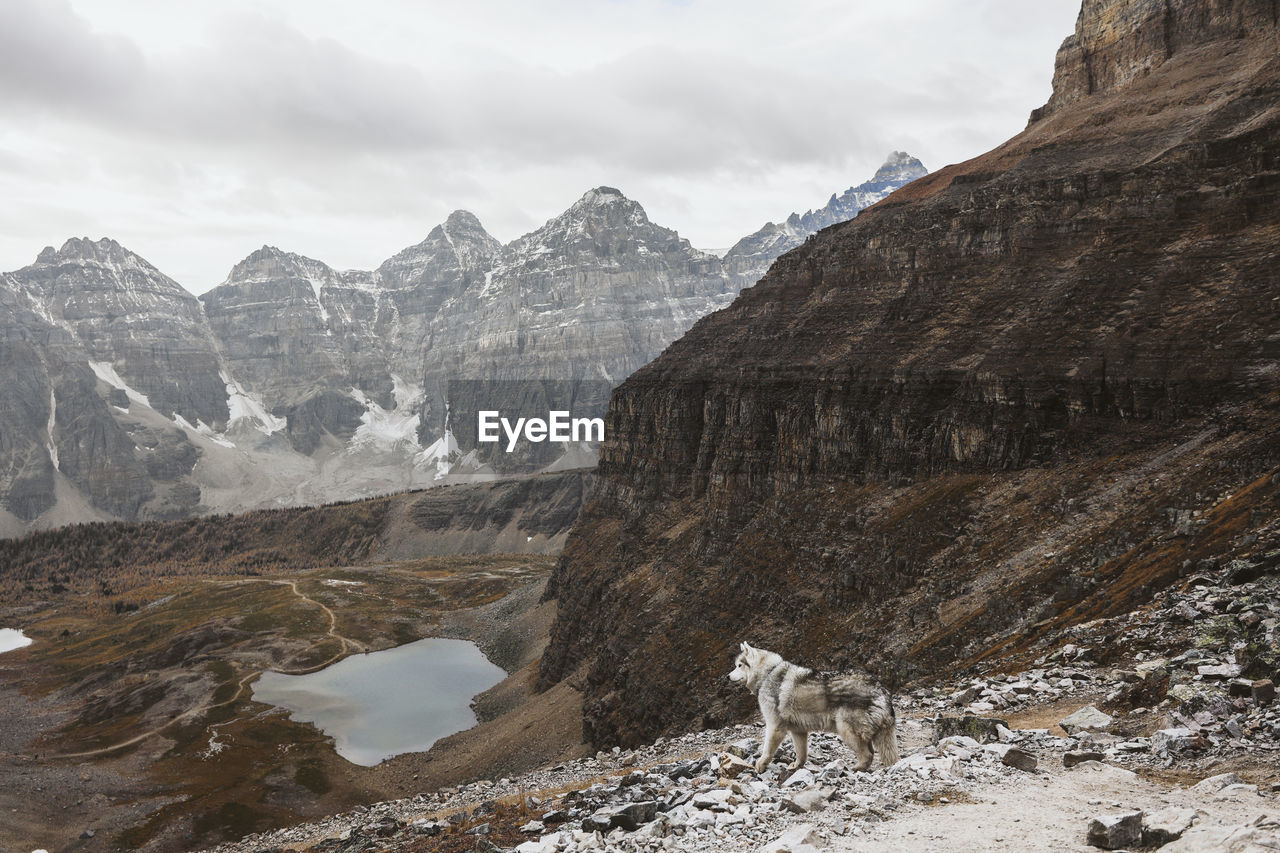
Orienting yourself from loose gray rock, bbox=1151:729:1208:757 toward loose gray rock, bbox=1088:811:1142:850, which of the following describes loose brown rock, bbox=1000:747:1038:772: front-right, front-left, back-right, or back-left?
front-right

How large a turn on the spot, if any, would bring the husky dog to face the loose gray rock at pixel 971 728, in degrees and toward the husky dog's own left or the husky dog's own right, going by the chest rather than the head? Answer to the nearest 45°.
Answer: approximately 135° to the husky dog's own right

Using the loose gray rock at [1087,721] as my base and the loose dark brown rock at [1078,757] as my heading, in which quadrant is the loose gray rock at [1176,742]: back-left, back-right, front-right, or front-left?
front-left

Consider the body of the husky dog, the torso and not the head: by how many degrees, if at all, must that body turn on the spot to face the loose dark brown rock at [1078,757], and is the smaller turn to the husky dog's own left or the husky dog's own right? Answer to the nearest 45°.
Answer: approximately 180°

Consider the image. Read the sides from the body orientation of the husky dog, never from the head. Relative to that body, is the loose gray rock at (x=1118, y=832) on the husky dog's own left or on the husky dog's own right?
on the husky dog's own left

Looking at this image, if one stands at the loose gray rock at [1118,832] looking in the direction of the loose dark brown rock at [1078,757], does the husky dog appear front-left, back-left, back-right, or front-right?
front-left

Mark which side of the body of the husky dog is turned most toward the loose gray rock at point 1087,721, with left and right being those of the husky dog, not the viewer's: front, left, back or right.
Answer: back

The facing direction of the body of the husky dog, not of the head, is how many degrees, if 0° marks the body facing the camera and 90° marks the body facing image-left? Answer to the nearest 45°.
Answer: approximately 90°

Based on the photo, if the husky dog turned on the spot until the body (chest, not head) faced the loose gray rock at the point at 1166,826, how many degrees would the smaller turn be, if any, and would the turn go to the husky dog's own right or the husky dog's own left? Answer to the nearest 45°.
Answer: approximately 135° to the husky dog's own left

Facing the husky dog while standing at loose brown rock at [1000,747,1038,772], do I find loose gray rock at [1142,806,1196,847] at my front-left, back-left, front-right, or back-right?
back-left
